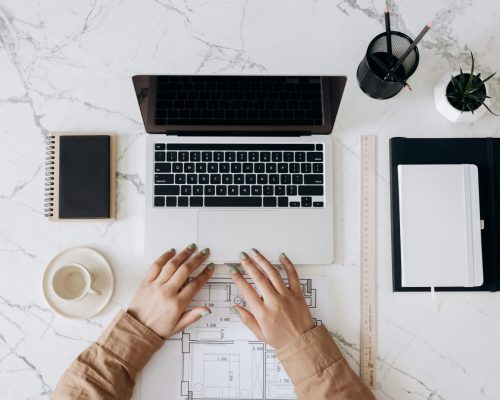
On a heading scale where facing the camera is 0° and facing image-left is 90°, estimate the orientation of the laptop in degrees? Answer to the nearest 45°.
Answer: approximately 0°
